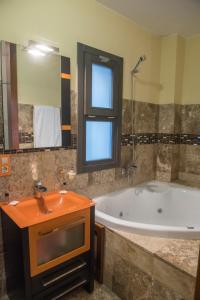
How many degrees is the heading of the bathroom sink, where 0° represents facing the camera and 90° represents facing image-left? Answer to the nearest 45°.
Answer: approximately 315°

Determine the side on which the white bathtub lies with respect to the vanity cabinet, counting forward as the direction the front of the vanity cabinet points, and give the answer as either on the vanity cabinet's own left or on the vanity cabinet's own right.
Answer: on the vanity cabinet's own left

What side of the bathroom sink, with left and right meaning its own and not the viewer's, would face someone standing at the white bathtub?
left

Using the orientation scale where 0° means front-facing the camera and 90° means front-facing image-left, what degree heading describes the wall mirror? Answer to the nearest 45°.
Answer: approximately 315°

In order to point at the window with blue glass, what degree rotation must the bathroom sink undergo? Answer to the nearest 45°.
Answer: approximately 90° to its left

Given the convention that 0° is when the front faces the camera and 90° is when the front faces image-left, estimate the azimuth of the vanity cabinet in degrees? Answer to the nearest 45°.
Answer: approximately 315°
